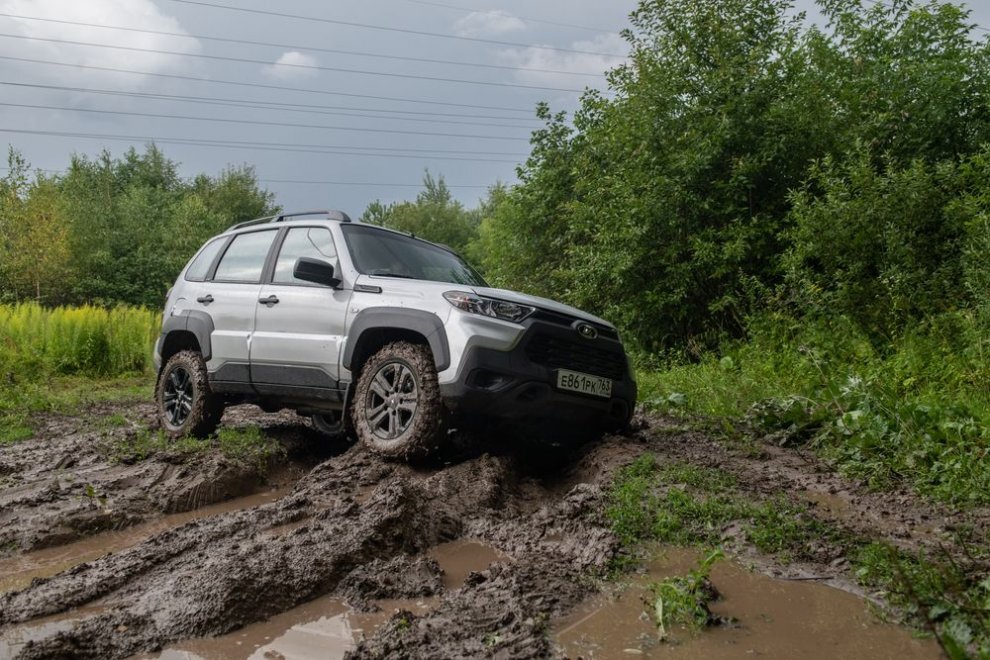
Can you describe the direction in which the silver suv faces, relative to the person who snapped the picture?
facing the viewer and to the right of the viewer
